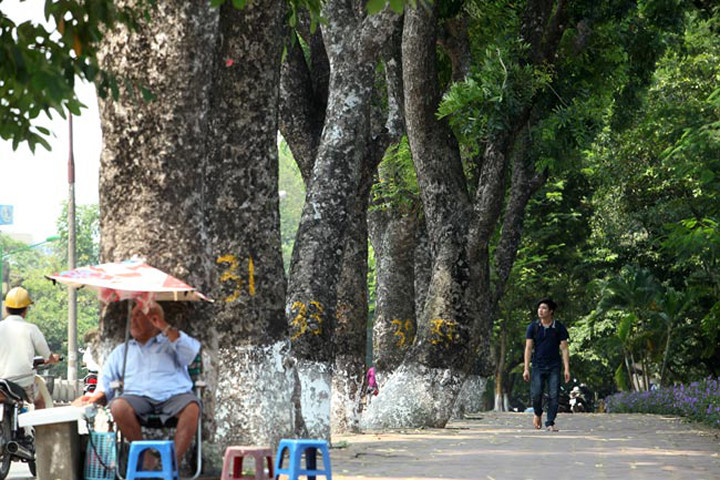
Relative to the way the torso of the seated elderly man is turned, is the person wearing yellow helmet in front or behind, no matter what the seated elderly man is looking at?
behind

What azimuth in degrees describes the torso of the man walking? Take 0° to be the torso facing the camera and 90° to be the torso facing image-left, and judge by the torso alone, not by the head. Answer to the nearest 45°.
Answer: approximately 0°

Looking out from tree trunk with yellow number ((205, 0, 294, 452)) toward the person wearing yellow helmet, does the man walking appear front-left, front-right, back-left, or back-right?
back-right

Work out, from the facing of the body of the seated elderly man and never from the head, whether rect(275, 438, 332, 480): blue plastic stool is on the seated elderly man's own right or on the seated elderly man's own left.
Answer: on the seated elderly man's own left

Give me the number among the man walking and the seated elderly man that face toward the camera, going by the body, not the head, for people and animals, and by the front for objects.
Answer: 2

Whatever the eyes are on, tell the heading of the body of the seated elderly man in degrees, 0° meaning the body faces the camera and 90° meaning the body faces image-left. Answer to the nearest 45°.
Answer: approximately 0°

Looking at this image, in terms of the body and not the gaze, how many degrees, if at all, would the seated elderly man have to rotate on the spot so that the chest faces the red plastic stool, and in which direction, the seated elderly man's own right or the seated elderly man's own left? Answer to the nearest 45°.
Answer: approximately 45° to the seated elderly man's own left

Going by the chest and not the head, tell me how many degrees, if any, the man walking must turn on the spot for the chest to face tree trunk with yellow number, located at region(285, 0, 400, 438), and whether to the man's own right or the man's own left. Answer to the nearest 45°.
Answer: approximately 45° to the man's own right

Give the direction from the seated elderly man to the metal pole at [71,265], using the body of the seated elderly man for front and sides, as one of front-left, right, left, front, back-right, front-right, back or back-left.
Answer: back

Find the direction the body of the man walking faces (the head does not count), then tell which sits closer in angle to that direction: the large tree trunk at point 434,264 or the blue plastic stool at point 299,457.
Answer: the blue plastic stool

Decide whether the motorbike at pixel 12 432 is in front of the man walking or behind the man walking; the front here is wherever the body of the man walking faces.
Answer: in front

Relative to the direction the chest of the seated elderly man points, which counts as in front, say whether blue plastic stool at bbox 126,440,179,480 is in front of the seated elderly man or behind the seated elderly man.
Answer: in front

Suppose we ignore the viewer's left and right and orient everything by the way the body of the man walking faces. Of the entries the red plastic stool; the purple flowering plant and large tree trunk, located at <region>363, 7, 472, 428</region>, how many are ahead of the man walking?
1

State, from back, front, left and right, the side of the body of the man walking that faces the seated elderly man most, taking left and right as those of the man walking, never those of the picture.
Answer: front

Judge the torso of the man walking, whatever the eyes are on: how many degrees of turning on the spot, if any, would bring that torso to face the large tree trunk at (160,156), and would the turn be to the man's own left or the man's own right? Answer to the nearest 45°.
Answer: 0° — they already face it
